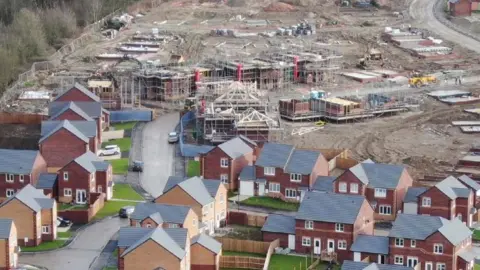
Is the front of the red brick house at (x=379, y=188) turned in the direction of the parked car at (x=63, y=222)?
no

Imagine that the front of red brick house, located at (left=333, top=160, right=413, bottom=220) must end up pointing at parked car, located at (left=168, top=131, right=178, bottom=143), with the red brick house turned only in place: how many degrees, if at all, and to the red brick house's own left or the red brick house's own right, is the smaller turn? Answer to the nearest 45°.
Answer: approximately 135° to the red brick house's own right

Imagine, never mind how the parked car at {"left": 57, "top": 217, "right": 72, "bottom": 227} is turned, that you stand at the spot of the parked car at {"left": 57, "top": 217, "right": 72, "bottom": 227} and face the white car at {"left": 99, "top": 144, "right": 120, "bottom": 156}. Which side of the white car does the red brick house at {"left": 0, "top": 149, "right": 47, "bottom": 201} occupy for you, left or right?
left

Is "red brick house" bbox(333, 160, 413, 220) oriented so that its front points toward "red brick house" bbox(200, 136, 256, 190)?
no

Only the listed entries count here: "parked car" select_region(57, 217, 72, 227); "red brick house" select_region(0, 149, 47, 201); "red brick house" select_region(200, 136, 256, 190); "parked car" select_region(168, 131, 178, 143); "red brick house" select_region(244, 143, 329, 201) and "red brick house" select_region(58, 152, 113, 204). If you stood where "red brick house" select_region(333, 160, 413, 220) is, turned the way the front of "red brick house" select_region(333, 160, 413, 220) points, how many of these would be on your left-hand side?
0

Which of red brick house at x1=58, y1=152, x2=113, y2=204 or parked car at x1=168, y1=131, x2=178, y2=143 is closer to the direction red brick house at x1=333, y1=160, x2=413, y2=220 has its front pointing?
the red brick house

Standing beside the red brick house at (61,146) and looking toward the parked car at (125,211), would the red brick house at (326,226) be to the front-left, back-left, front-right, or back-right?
front-left

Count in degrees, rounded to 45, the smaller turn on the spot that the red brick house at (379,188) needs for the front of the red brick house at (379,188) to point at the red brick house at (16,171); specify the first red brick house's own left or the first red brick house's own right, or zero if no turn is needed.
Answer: approximately 90° to the first red brick house's own right

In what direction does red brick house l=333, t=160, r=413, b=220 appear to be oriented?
toward the camera

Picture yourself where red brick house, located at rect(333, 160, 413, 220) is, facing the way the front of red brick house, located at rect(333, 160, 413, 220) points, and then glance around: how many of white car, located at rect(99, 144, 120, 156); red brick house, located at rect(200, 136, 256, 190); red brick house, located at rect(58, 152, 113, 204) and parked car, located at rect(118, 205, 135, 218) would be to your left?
0

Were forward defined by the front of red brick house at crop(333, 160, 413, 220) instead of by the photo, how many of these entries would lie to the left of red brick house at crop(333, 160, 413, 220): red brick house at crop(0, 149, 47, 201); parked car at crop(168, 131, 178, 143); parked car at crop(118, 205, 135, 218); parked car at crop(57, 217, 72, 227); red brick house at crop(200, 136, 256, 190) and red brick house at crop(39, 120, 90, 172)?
0

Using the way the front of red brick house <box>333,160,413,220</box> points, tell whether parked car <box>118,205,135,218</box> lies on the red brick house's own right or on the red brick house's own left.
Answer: on the red brick house's own right

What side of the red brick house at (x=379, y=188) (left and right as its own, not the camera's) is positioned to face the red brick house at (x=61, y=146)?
right

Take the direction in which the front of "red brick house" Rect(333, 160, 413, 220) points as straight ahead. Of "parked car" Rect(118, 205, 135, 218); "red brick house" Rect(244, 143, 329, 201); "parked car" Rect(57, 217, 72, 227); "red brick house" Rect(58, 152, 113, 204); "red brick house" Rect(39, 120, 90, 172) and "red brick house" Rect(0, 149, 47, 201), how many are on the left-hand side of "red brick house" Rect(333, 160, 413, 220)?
0
